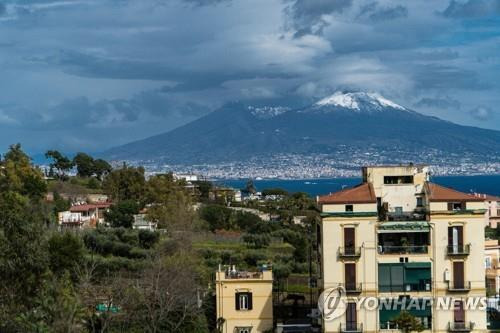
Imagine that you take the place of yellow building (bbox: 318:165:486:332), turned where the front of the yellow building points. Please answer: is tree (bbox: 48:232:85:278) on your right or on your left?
on your right

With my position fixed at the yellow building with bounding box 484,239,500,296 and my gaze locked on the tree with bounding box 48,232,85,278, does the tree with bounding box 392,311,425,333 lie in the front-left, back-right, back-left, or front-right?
front-left

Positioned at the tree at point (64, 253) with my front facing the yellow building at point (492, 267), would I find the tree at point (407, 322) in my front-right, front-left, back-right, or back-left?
front-right

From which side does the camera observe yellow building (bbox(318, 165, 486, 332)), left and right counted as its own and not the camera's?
front

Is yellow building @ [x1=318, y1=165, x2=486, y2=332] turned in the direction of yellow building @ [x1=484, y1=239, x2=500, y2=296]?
no

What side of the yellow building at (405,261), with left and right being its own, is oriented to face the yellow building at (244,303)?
right
